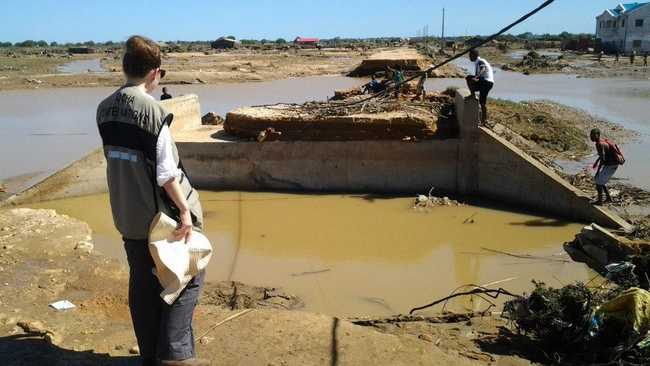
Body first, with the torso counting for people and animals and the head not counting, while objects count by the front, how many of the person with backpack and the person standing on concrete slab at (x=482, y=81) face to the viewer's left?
2

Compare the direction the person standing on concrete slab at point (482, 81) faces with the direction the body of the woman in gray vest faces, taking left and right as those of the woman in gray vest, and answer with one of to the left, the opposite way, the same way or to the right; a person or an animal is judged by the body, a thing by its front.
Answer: to the left

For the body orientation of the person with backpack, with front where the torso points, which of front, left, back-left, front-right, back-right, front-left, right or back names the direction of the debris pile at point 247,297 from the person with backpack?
front-left

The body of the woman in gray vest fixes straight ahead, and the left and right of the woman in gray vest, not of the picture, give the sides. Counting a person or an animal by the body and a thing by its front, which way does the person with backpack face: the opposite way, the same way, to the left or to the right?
to the left

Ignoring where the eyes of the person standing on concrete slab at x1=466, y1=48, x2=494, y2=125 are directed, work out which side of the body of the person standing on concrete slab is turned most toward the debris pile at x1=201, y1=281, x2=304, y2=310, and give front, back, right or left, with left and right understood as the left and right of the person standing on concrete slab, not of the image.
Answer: left

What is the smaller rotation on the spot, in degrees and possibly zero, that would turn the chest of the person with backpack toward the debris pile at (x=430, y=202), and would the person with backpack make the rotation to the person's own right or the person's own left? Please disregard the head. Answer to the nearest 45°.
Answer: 0° — they already face it

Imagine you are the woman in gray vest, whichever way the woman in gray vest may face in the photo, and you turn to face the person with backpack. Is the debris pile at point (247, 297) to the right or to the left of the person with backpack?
left

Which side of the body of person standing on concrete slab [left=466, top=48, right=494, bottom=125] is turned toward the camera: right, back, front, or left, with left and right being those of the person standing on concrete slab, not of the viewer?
left

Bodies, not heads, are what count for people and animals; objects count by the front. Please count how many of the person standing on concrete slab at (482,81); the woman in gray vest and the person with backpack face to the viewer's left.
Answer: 2

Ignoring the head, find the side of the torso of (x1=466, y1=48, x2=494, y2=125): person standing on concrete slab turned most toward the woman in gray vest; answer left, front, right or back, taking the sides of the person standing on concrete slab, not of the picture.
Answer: left

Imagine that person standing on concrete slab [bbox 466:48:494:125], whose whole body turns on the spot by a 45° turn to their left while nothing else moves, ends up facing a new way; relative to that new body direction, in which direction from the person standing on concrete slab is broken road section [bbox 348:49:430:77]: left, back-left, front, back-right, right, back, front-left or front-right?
back-right

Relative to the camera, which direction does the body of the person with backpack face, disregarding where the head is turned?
to the viewer's left

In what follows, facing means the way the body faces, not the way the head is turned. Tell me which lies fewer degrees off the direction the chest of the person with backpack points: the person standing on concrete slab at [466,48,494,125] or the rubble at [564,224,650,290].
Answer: the person standing on concrete slab

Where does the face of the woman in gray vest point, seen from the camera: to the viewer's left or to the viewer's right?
to the viewer's right
